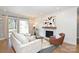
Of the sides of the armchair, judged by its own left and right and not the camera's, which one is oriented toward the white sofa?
front

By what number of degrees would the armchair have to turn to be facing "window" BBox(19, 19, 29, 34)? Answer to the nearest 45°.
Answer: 0° — it already faces it

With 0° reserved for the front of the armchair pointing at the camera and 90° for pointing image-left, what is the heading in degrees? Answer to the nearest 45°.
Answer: approximately 90°
